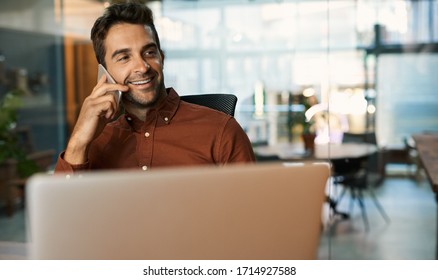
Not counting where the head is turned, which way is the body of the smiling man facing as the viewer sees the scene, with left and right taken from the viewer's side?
facing the viewer

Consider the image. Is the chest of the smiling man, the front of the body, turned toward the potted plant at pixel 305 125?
no

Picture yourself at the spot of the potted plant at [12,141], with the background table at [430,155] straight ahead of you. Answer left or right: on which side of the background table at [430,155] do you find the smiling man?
right

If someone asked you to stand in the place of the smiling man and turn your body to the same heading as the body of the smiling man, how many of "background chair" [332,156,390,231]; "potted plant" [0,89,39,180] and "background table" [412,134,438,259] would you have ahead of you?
0

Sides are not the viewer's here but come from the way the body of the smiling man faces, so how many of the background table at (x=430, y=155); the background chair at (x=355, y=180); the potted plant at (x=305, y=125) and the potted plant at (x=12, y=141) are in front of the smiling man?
0

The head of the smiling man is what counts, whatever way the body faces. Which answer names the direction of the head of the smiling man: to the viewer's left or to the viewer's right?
to the viewer's right

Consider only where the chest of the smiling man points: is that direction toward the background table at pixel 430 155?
no

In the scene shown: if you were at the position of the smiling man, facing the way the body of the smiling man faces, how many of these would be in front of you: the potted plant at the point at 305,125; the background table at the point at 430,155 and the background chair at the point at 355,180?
0

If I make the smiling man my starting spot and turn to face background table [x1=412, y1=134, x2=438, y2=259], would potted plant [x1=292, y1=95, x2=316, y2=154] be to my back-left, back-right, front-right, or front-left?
front-left

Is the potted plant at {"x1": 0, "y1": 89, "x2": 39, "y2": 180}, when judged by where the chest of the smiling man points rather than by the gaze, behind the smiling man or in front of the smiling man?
behind

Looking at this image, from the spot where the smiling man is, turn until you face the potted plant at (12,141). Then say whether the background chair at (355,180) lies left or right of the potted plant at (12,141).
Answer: right

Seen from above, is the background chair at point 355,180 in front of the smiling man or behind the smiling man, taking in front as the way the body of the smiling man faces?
behind
